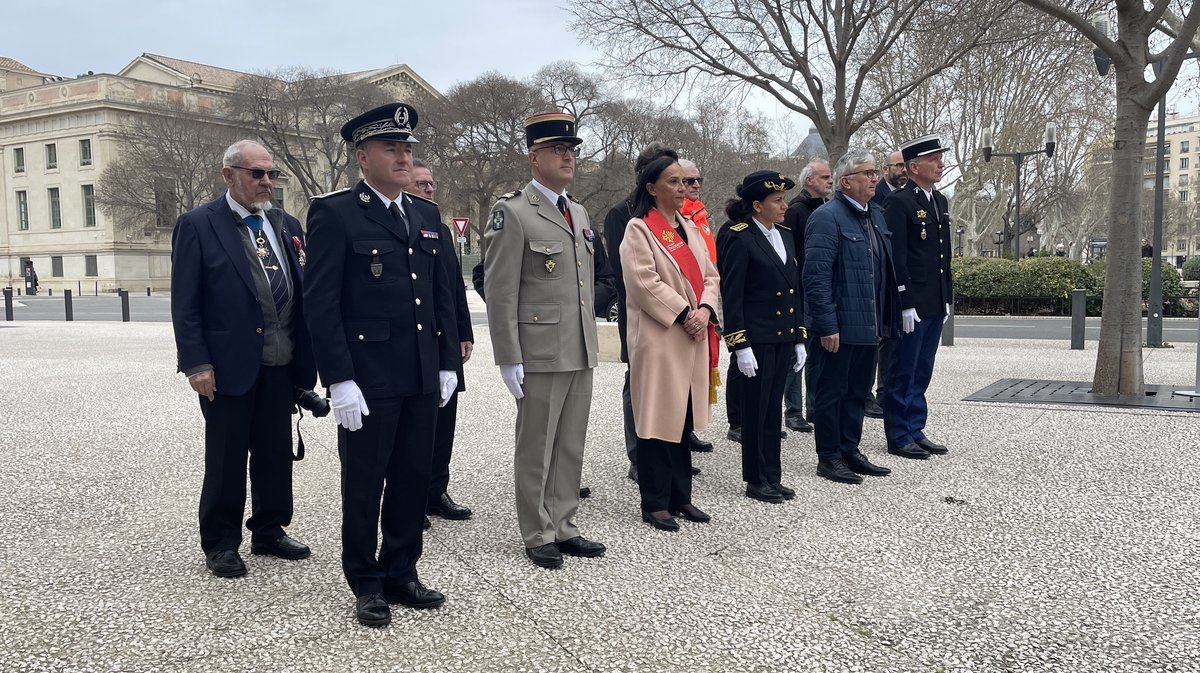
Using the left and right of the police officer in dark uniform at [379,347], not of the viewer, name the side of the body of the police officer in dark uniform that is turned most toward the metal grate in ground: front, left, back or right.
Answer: left

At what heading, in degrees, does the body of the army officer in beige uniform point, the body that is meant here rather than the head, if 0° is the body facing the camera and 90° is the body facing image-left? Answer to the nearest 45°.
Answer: approximately 315°

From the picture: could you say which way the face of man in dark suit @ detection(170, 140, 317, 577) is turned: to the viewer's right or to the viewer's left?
to the viewer's right

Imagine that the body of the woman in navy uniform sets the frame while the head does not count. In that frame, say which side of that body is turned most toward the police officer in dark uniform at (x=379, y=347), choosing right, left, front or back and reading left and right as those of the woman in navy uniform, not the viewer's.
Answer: right

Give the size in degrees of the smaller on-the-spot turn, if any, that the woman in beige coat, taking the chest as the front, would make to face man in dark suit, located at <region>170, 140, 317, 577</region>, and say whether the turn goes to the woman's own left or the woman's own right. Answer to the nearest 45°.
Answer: approximately 90° to the woman's own right

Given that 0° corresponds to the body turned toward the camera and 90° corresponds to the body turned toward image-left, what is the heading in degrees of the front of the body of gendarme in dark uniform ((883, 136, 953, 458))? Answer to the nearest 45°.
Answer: approximately 315°

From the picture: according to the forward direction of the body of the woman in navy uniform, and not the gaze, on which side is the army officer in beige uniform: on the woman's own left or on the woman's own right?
on the woman's own right

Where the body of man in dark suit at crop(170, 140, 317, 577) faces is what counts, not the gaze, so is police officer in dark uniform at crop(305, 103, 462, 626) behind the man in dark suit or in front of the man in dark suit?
in front
